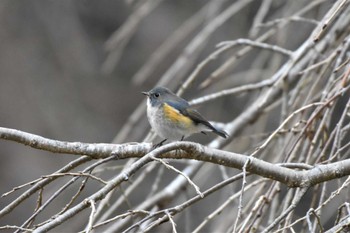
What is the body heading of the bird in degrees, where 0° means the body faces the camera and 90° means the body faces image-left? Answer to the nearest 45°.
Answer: approximately 90°
